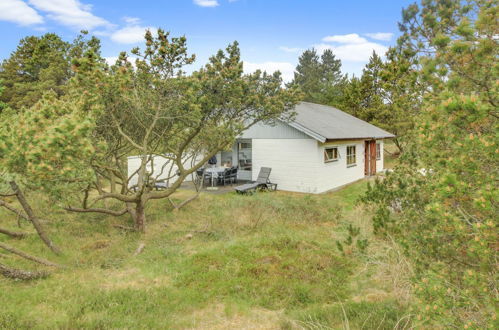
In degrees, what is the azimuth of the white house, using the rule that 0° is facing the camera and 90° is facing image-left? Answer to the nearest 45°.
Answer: approximately 315°
